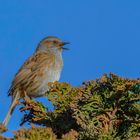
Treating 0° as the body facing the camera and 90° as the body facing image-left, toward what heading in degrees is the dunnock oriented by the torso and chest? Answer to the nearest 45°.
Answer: approximately 270°
